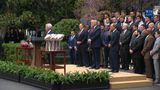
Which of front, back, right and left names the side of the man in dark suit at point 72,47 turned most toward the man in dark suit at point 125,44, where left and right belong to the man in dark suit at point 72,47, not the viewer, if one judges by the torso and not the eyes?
left

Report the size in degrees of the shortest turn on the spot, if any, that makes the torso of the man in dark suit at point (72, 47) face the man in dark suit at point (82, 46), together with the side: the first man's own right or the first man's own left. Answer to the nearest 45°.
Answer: approximately 45° to the first man's own left

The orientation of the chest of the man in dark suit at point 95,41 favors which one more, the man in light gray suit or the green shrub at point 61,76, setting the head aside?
the green shrub

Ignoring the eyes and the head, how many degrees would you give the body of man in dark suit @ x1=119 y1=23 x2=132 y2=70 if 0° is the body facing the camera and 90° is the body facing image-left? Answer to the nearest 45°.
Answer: approximately 45°

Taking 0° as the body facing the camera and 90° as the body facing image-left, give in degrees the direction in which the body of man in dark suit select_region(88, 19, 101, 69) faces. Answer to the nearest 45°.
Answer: approximately 45°

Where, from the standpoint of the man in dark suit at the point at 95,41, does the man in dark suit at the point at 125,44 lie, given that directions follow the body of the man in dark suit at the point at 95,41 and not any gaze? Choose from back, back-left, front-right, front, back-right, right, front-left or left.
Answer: back-left

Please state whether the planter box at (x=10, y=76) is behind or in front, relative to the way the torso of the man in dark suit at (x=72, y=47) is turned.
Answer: in front

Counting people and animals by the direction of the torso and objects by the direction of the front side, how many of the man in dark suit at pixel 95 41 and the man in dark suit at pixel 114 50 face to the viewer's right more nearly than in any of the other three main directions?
0

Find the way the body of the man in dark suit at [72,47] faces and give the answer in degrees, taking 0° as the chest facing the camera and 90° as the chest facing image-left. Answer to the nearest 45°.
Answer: approximately 45°

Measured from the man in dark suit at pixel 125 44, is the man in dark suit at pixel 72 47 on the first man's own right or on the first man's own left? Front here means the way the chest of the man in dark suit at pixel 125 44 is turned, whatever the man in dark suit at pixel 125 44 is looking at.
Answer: on the first man's own right

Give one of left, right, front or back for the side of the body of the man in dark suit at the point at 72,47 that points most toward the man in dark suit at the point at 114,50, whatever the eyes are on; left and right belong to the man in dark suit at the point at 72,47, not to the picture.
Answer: left
